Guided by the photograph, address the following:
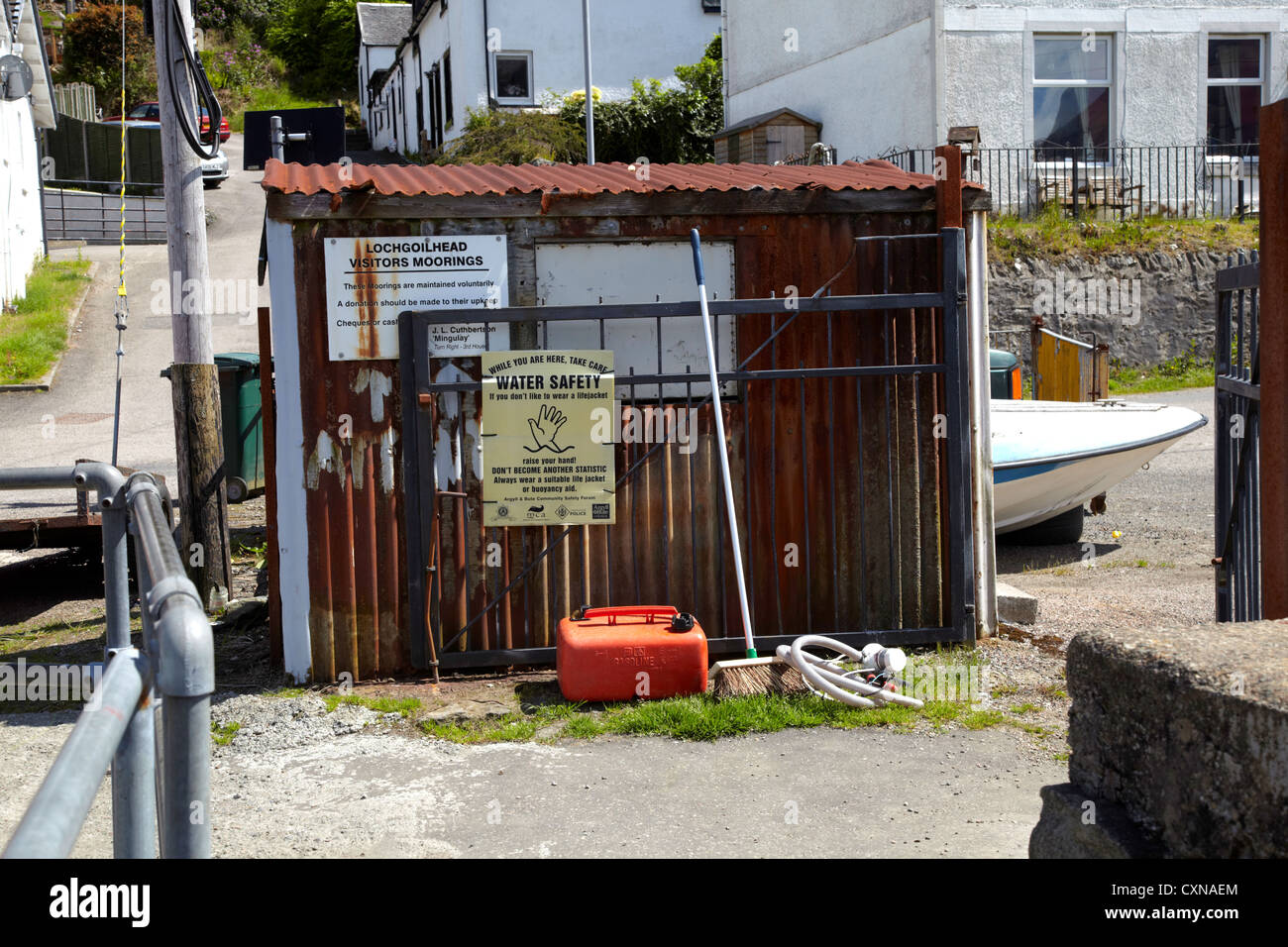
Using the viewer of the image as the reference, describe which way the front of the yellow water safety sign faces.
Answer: facing the viewer

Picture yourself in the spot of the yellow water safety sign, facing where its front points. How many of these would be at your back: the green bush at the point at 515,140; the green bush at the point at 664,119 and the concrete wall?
2

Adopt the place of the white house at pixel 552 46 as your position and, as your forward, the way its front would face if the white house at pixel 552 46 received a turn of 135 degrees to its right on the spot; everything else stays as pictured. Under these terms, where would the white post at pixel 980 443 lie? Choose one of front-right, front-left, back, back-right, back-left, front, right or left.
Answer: back-right

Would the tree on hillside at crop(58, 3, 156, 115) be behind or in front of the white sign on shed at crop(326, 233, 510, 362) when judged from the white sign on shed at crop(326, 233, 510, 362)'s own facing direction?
behind

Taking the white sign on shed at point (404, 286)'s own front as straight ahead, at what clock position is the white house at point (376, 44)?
The white house is roughly at 6 o'clock from the white sign on shed.

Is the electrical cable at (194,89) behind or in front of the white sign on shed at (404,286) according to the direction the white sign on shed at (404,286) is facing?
behind

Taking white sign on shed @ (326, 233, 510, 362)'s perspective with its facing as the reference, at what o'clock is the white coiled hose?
The white coiled hose is roughly at 10 o'clock from the white sign on shed.

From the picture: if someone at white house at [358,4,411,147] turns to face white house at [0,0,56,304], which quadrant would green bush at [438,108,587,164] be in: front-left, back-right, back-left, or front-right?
front-left

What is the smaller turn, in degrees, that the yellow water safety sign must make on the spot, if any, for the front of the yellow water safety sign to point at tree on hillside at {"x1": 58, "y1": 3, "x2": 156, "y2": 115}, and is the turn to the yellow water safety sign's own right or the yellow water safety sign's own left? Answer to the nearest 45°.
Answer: approximately 180°

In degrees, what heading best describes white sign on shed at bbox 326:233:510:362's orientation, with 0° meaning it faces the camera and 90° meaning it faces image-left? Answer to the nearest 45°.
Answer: approximately 0°

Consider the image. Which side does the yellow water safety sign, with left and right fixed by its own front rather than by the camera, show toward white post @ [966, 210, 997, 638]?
left
